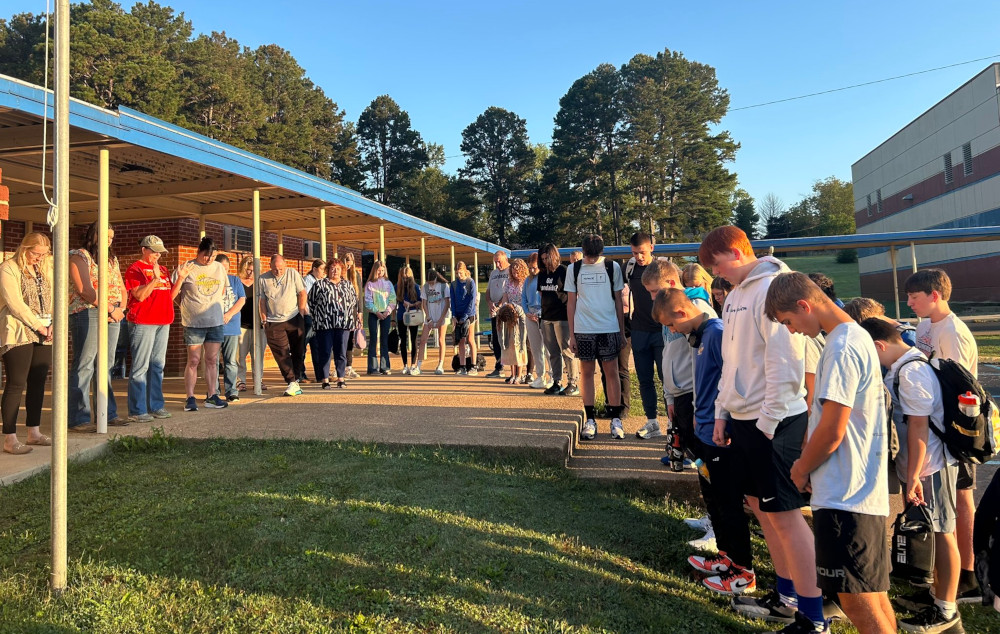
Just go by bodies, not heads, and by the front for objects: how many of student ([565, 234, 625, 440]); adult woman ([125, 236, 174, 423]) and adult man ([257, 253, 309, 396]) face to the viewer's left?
0

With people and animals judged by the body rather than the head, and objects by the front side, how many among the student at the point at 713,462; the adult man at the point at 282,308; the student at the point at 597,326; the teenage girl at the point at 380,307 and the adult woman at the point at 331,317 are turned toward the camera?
4

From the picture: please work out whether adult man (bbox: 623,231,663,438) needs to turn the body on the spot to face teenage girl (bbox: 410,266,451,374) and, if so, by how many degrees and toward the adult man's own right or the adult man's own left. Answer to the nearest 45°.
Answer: approximately 90° to the adult man's own right

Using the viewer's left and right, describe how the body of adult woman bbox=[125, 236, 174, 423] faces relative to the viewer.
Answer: facing the viewer and to the right of the viewer

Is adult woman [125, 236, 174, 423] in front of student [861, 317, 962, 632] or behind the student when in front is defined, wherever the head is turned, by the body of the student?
in front

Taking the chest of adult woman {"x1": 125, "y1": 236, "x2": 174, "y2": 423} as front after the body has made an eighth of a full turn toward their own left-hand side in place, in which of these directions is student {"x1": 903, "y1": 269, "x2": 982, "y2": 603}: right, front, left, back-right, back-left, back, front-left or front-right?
front-right

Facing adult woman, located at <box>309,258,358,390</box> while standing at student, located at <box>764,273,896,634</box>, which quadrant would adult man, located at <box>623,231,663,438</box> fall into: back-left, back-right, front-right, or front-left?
front-right

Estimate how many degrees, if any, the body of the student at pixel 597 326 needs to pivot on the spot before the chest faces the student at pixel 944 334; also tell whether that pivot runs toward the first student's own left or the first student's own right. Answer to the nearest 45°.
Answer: approximately 45° to the first student's own left

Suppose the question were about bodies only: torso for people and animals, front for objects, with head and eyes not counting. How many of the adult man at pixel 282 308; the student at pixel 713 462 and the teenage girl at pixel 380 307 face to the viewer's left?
1

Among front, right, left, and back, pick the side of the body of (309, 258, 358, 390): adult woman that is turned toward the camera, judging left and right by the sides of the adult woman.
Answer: front

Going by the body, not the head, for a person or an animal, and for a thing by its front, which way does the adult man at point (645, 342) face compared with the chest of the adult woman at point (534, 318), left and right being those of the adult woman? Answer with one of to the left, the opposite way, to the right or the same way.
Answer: the same way

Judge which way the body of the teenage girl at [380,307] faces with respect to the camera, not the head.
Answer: toward the camera

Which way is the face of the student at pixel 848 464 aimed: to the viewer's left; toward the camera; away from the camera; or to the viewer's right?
to the viewer's left

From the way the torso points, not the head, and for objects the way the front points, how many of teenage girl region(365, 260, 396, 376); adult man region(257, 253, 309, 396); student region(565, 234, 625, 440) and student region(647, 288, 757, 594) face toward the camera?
3

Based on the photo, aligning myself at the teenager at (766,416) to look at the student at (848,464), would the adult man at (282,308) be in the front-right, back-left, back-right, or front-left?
back-right

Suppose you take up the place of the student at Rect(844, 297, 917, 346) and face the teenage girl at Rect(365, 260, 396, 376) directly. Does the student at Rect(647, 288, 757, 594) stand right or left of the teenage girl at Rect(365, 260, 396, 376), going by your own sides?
left

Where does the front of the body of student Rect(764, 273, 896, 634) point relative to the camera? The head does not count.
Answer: to the viewer's left

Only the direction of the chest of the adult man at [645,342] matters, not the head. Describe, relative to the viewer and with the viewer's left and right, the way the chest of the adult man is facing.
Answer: facing the viewer and to the left of the viewer

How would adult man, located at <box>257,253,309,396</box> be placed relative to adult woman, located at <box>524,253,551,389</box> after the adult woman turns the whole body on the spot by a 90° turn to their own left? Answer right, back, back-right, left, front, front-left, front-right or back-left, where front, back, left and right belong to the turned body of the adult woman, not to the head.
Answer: back-right

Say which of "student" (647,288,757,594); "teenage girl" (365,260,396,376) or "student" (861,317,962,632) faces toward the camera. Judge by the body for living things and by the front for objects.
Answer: the teenage girl

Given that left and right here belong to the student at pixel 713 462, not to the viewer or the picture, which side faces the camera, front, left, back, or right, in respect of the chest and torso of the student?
left

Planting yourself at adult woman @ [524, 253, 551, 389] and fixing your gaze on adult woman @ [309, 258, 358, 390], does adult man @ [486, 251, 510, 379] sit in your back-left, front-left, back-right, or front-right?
front-right

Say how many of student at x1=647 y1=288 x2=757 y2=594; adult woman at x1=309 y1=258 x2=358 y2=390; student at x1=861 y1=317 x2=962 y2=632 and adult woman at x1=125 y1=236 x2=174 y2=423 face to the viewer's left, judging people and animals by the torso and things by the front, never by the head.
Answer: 2
